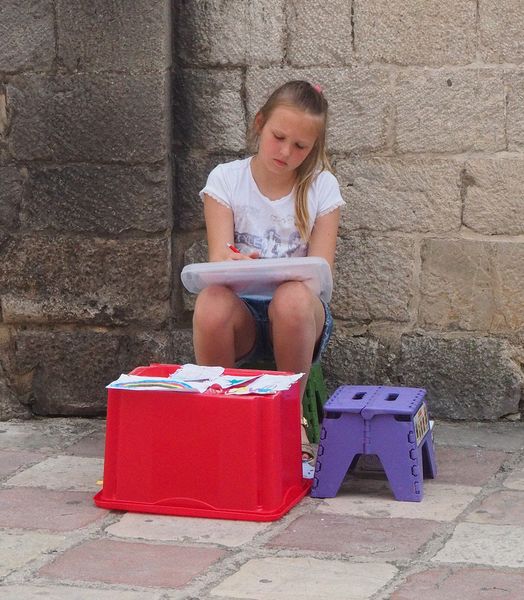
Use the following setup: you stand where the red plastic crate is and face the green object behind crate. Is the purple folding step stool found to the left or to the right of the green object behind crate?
right

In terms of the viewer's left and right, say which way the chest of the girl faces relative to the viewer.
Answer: facing the viewer

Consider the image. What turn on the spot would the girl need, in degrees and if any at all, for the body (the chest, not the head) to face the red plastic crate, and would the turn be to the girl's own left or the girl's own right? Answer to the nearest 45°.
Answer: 0° — they already face it
